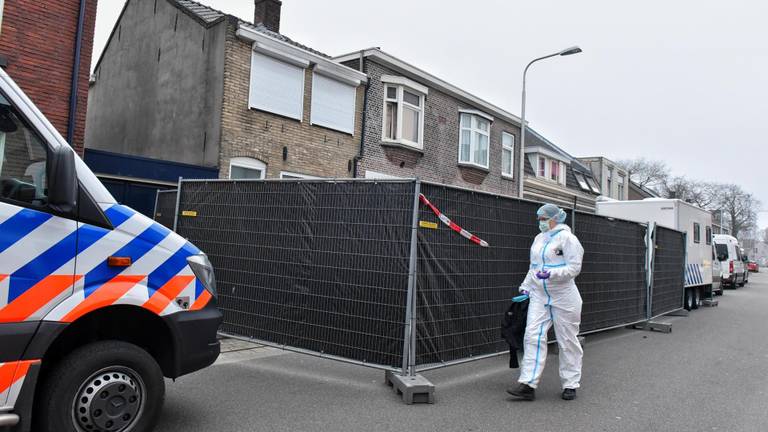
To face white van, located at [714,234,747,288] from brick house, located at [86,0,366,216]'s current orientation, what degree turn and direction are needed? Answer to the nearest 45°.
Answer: approximately 45° to its left

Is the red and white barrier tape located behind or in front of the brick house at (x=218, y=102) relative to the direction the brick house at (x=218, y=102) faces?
in front

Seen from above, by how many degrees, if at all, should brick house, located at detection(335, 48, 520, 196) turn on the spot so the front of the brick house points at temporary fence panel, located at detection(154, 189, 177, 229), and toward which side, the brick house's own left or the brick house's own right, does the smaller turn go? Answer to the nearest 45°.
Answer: approximately 45° to the brick house's own right

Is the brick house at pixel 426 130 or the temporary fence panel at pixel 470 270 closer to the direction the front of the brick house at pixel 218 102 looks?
the temporary fence panel

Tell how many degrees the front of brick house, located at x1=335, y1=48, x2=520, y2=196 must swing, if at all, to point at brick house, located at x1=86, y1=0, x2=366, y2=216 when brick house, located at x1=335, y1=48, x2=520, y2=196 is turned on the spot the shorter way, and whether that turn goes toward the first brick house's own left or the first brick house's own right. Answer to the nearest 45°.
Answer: approximately 90° to the first brick house's own right

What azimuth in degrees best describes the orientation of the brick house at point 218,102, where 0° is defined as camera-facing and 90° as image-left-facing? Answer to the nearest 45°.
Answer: approximately 315°

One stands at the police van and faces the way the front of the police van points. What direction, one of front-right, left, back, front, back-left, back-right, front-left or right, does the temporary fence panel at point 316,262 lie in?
front-left

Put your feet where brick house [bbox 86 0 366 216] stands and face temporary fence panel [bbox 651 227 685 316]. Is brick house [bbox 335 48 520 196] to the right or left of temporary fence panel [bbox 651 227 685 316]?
left
